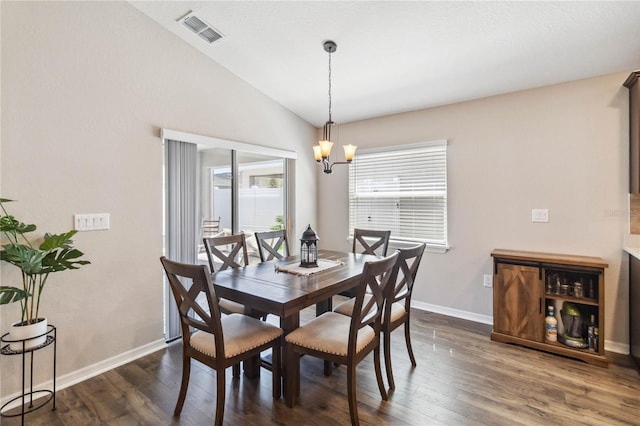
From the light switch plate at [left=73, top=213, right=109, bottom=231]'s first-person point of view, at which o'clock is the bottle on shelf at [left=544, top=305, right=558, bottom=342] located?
The bottle on shelf is roughly at 10 o'clock from the light switch plate.

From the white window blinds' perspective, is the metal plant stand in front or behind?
in front

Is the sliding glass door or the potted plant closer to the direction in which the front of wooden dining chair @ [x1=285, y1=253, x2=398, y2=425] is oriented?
the sliding glass door

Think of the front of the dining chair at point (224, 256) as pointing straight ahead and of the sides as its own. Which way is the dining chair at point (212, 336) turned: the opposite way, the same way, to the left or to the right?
to the left

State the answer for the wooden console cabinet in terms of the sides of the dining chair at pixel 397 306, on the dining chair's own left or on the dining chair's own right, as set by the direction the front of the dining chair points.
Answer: on the dining chair's own right

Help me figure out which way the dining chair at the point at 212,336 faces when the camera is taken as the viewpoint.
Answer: facing away from the viewer and to the right of the viewer

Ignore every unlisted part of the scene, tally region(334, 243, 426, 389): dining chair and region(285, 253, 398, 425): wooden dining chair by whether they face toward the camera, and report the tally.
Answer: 0

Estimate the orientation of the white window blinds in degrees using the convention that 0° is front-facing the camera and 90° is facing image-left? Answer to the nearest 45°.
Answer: approximately 45°

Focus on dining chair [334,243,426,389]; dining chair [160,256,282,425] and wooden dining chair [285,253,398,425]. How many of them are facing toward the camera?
0

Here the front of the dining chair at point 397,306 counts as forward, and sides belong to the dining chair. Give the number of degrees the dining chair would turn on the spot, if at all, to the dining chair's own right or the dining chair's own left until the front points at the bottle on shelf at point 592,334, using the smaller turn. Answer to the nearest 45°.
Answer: approximately 135° to the dining chair's own right

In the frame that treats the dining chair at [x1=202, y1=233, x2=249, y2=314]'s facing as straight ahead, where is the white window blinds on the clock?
The white window blinds is roughly at 10 o'clock from the dining chair.

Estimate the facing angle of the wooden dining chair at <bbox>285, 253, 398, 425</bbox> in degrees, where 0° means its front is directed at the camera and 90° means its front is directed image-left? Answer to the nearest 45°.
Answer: approximately 135°
